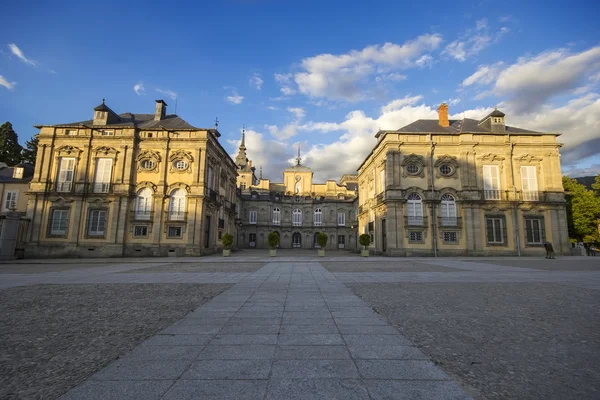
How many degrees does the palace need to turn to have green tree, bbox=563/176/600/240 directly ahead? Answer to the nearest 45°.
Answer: approximately 90° to its left

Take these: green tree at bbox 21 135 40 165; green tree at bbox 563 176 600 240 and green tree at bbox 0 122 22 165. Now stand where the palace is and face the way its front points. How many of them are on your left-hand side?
1

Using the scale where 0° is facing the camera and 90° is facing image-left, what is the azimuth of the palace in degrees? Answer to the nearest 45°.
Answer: approximately 0°

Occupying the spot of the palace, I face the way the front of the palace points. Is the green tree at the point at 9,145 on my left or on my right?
on my right

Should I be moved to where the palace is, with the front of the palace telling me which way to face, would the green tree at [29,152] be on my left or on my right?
on my right
